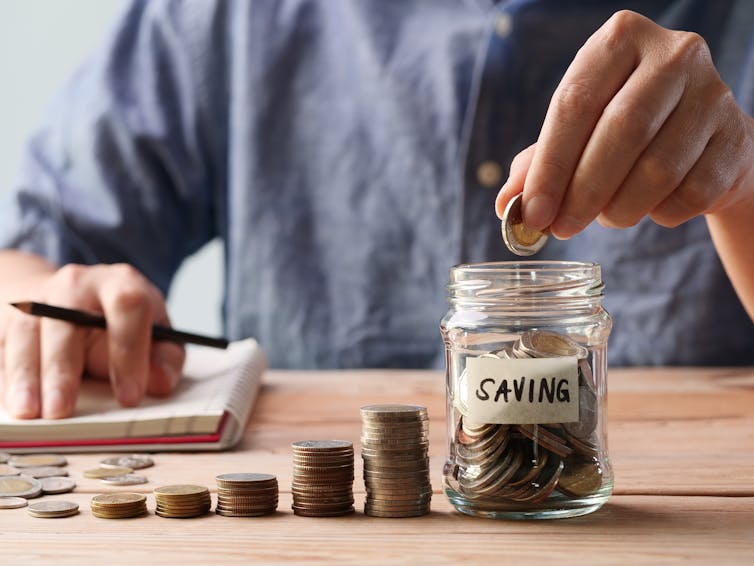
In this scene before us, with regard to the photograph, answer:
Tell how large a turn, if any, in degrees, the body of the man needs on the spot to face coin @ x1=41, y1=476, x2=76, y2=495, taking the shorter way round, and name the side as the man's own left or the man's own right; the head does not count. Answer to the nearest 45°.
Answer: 0° — they already face it

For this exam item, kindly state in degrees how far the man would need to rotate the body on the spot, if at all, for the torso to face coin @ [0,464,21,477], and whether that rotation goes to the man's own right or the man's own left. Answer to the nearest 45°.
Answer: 0° — they already face it

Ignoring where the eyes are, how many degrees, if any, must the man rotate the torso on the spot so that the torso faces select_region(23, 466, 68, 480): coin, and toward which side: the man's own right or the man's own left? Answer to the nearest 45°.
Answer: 0° — they already face it

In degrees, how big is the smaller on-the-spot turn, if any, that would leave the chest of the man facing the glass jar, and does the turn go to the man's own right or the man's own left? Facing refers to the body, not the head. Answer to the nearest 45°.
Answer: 0° — they already face it

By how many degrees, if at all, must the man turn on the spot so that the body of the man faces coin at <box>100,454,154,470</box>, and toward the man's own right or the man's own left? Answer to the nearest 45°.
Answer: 0° — they already face it

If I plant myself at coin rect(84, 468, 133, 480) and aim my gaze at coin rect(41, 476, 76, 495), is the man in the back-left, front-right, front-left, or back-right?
back-right
